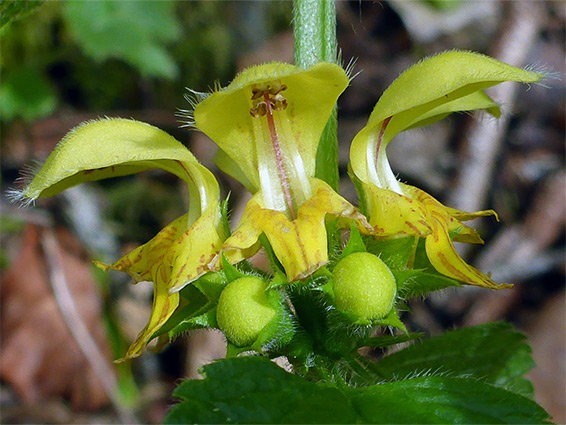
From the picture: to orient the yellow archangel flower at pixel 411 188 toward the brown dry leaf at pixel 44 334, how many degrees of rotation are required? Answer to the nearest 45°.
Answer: approximately 135° to its left

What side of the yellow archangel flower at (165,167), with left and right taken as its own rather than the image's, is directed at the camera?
left

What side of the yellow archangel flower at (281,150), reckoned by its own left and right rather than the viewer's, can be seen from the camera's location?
front

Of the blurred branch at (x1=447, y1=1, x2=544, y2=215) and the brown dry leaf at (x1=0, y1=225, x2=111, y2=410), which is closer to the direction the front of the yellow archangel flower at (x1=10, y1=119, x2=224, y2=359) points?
the brown dry leaf

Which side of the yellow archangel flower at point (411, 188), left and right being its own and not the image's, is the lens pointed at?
right

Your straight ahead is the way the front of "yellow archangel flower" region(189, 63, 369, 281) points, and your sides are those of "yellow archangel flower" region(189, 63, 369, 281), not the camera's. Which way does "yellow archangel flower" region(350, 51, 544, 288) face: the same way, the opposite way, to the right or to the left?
to the left

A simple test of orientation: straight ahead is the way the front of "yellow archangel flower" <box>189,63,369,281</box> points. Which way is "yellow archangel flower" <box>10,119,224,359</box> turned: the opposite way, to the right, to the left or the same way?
to the right

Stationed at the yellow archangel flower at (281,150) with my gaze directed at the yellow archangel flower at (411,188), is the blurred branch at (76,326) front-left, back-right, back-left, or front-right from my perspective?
back-left

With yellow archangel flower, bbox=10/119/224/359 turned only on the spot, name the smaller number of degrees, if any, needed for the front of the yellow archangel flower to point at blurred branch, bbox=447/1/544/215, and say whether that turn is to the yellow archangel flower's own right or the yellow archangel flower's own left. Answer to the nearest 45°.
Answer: approximately 135° to the yellow archangel flower's own right
